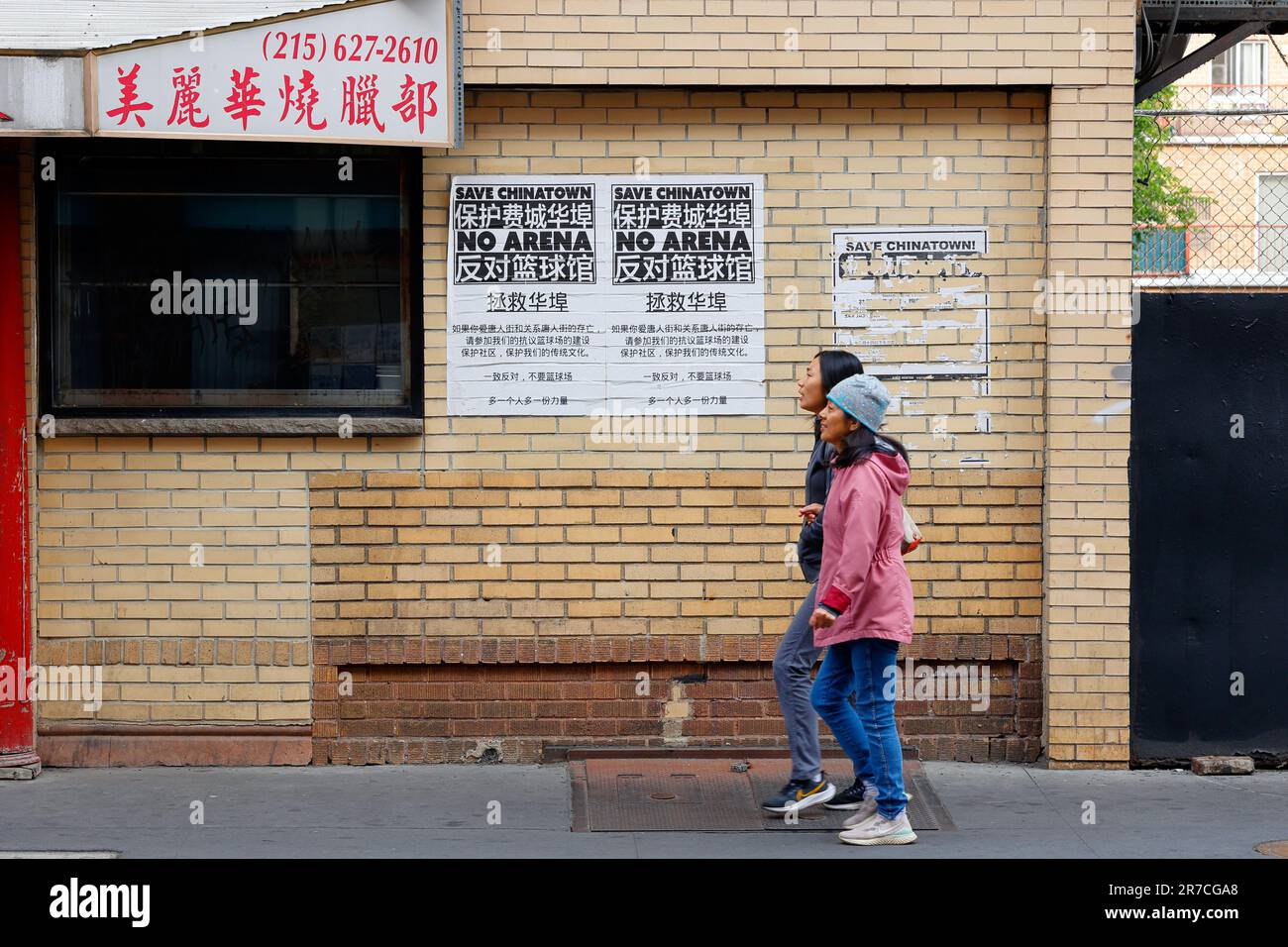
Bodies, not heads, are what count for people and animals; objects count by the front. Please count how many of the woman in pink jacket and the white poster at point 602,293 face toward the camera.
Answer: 1

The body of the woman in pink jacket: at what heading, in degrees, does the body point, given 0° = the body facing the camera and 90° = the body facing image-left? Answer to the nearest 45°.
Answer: approximately 90°

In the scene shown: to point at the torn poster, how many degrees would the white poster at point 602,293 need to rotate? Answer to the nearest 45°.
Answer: approximately 90° to its left

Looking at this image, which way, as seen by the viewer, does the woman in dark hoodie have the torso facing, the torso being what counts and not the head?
to the viewer's left

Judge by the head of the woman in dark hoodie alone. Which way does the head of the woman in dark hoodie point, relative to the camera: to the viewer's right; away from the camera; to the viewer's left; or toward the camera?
to the viewer's left

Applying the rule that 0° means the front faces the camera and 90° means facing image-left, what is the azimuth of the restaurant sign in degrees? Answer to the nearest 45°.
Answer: approximately 0°

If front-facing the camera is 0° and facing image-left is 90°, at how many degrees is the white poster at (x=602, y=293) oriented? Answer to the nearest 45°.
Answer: approximately 0°
